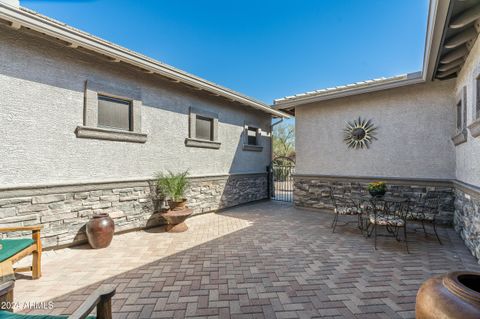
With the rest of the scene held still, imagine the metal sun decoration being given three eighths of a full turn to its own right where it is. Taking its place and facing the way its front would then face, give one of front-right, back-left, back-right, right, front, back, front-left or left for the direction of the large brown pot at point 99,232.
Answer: left

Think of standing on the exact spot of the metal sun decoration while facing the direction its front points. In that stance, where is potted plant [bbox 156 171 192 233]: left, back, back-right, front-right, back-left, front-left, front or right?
front-right

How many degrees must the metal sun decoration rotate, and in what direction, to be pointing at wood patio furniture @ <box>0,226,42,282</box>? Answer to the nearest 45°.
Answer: approximately 45° to its right

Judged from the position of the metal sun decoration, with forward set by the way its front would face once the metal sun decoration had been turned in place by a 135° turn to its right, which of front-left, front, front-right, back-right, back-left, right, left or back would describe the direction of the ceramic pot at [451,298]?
back-left

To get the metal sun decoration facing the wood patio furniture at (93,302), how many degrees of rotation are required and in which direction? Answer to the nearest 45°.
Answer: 0° — it already faces it

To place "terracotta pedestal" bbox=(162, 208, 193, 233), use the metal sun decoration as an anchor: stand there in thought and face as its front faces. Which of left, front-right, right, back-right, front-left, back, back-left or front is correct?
front-right

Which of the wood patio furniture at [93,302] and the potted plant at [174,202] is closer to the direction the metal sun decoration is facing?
the wood patio furniture

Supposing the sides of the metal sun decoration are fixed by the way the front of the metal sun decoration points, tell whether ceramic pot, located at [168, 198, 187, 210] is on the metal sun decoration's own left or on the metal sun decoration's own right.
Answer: on the metal sun decoration's own right

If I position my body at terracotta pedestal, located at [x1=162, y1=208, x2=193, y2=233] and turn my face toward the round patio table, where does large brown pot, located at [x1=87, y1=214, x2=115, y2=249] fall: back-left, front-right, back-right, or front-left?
back-right

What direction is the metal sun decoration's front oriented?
toward the camera
